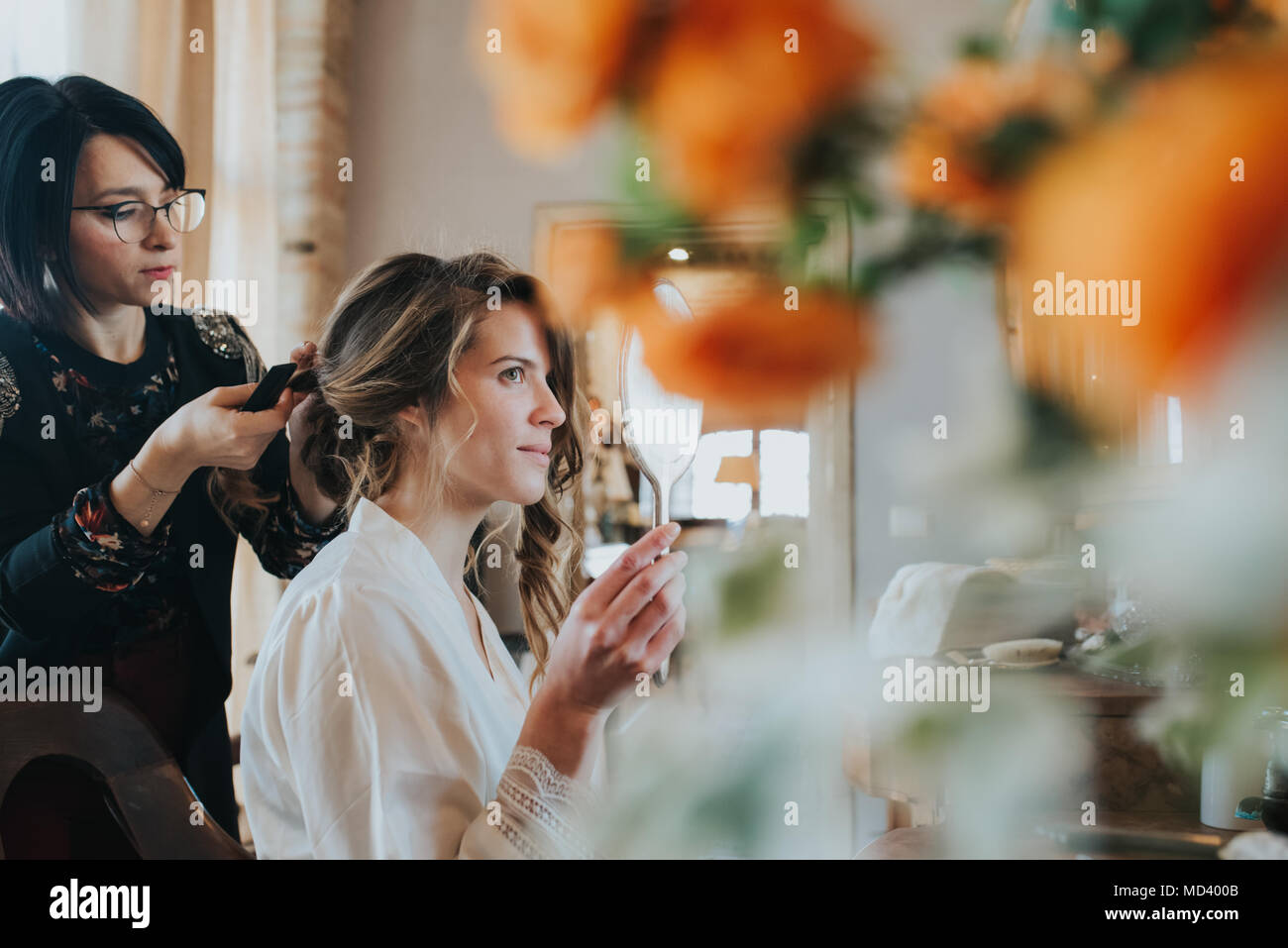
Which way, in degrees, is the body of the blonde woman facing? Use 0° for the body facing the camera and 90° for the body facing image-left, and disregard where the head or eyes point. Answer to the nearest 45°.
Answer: approximately 270°

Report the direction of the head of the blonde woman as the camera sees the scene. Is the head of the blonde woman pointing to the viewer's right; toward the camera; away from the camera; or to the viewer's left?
to the viewer's right

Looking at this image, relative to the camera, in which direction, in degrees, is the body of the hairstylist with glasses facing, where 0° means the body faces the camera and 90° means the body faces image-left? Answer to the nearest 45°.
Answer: approximately 315°
